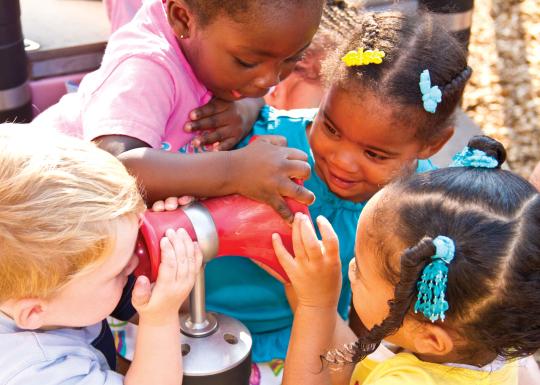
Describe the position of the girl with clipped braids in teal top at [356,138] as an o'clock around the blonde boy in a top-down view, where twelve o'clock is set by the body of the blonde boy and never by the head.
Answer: The girl with clipped braids in teal top is roughly at 11 o'clock from the blonde boy.

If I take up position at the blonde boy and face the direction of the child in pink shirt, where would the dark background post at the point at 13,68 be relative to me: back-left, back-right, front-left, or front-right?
front-left

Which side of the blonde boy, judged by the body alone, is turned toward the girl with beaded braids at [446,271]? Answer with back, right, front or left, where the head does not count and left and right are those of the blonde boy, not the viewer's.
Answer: front

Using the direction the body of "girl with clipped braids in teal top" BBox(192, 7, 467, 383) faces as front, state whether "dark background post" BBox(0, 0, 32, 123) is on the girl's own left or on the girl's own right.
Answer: on the girl's own right

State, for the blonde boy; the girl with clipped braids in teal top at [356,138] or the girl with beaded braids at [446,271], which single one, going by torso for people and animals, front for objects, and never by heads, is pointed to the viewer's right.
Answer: the blonde boy

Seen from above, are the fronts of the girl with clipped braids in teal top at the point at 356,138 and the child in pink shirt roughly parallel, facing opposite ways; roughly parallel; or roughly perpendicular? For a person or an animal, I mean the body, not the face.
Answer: roughly perpendicular

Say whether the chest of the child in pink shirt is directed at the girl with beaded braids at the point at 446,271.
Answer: yes

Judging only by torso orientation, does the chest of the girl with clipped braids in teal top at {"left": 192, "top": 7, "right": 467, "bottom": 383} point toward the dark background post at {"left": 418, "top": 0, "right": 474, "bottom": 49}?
no

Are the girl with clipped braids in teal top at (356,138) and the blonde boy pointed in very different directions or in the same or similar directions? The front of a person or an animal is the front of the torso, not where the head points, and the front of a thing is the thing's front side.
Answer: very different directions

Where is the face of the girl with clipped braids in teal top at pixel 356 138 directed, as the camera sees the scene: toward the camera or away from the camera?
toward the camera

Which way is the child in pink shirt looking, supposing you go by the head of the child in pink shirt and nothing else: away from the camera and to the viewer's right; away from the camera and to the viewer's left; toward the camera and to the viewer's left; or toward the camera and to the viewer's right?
toward the camera and to the viewer's right

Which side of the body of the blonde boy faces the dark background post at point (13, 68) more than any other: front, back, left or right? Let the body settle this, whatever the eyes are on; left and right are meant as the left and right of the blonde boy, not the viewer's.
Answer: left

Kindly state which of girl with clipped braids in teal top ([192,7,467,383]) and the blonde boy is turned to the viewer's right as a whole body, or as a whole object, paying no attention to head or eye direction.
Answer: the blonde boy

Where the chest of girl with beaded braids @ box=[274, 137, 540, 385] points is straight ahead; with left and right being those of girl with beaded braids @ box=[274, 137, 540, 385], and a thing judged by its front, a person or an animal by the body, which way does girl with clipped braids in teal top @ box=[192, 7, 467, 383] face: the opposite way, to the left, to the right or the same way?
to the left

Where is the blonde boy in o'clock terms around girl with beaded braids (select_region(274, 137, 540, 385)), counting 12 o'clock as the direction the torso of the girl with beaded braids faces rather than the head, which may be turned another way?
The blonde boy is roughly at 10 o'clock from the girl with beaded braids.

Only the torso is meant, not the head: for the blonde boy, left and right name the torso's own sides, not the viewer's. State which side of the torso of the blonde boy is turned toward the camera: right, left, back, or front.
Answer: right

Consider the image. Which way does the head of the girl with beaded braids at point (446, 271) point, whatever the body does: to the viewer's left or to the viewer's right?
to the viewer's left
